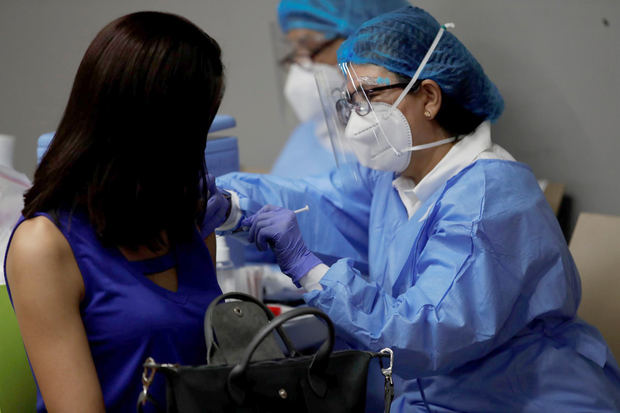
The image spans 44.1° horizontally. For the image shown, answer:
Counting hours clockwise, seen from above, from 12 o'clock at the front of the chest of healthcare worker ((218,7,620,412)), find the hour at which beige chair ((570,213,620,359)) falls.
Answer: The beige chair is roughly at 6 o'clock from the healthcare worker.

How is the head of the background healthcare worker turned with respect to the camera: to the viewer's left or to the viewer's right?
to the viewer's left

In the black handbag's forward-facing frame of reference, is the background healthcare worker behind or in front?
behind

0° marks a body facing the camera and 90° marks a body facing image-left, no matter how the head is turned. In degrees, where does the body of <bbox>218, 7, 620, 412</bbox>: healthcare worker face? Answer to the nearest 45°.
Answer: approximately 45°

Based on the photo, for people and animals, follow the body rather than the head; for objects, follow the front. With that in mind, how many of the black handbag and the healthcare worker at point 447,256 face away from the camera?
0

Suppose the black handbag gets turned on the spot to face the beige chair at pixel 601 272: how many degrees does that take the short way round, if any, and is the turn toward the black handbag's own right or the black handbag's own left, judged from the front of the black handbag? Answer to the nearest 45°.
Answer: approximately 135° to the black handbag's own left

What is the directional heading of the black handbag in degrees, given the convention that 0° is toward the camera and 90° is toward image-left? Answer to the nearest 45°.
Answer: approximately 0°

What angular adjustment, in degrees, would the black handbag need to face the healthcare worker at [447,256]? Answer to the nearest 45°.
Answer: approximately 135° to its left

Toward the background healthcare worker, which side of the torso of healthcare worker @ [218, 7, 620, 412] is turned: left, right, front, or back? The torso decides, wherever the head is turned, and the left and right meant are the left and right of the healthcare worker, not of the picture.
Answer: right

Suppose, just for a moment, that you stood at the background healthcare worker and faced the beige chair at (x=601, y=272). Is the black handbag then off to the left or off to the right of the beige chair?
right
